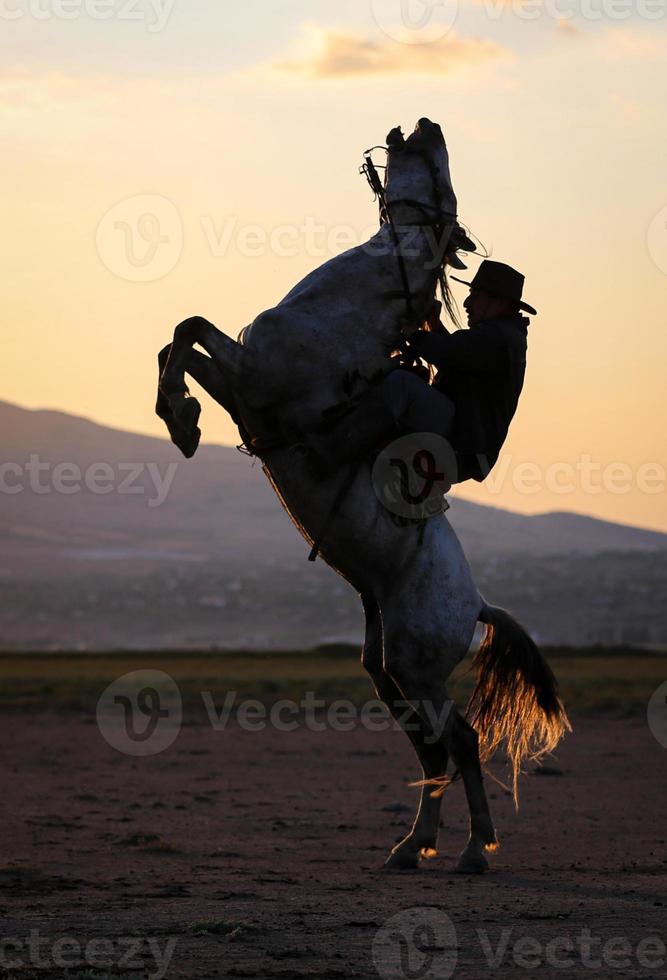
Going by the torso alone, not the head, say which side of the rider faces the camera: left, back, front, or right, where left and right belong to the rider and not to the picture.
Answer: left
